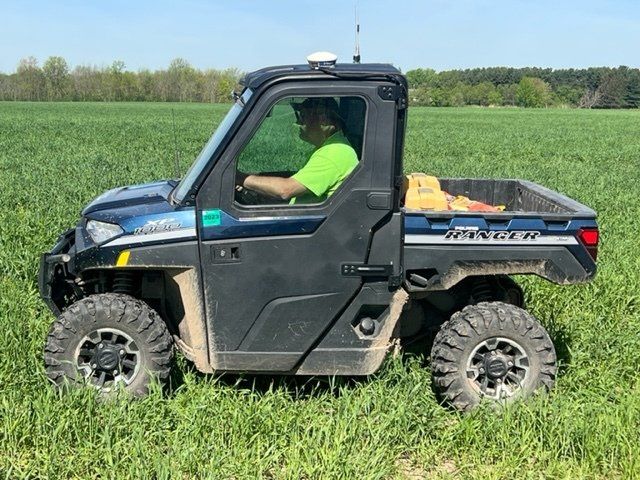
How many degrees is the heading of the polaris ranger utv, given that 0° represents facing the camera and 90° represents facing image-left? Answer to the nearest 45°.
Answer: approximately 90°

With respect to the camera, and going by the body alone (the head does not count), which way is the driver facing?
to the viewer's left

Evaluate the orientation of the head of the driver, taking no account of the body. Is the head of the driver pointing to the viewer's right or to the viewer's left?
to the viewer's left
